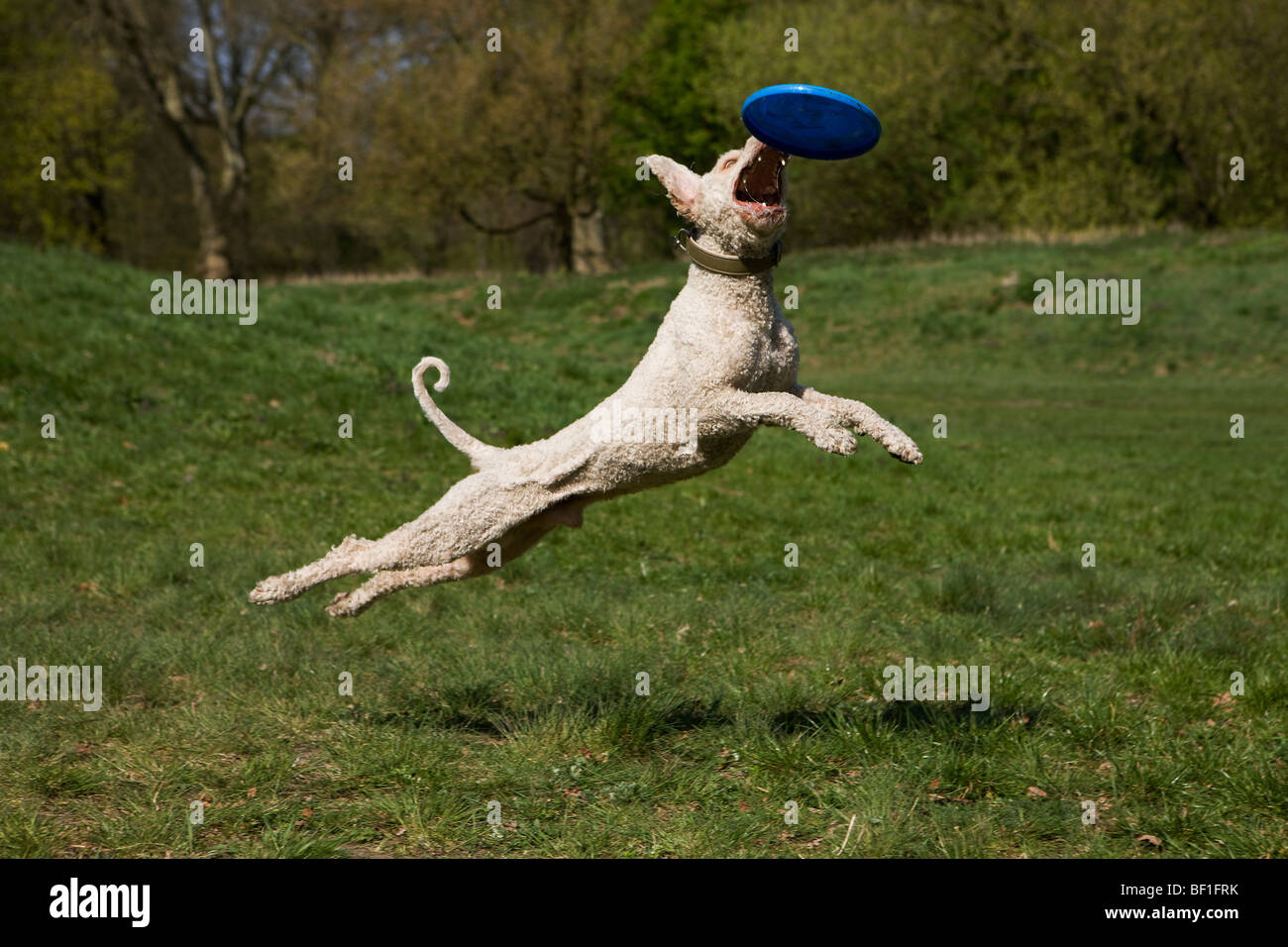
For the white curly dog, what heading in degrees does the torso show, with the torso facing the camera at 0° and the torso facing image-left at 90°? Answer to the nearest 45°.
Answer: approximately 270°

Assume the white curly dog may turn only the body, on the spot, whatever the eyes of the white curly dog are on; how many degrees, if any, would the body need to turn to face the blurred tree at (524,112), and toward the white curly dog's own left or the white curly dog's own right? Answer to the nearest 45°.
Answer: approximately 90° to the white curly dog's own left

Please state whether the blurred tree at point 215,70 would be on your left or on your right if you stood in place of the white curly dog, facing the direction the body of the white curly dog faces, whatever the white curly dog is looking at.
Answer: on your left

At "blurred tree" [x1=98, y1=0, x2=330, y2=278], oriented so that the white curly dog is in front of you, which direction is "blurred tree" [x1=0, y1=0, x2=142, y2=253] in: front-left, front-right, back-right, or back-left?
back-right
